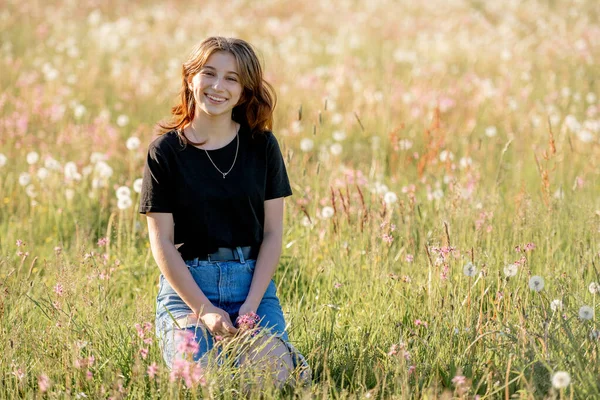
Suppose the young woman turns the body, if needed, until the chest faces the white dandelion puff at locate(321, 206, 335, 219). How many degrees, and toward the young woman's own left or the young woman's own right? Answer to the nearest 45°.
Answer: approximately 135° to the young woman's own left

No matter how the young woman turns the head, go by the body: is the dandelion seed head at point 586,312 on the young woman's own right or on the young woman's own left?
on the young woman's own left

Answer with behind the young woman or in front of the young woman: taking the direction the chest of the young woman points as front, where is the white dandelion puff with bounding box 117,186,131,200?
behind

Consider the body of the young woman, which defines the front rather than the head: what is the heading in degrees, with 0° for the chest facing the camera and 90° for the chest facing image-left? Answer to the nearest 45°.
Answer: approximately 0°

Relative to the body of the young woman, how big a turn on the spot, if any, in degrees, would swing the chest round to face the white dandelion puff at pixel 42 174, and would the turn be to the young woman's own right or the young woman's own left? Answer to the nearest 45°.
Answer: approximately 135° to the young woman's own right

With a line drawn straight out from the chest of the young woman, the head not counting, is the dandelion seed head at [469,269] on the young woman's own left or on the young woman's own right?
on the young woman's own left

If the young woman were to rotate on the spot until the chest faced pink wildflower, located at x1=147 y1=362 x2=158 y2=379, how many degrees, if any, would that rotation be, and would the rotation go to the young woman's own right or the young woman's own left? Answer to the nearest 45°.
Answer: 0° — they already face it

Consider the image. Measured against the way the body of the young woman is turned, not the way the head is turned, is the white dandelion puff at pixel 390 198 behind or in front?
behind

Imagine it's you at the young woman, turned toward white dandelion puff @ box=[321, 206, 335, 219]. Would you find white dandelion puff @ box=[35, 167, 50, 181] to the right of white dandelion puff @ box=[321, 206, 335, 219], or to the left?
left

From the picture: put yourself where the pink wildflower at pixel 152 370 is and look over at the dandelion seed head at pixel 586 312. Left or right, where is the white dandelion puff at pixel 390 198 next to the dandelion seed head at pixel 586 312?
left

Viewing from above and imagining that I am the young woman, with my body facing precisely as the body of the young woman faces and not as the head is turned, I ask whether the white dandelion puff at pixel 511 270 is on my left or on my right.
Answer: on my left

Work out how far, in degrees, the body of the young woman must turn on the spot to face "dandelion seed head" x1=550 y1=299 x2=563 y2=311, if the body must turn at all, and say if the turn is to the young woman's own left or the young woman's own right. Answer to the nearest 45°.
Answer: approximately 45° to the young woman's own left

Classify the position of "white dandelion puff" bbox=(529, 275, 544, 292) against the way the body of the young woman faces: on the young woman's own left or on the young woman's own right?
on the young woman's own left

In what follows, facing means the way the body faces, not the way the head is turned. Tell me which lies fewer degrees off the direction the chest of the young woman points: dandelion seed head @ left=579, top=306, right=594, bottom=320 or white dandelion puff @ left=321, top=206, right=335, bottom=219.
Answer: the dandelion seed head
